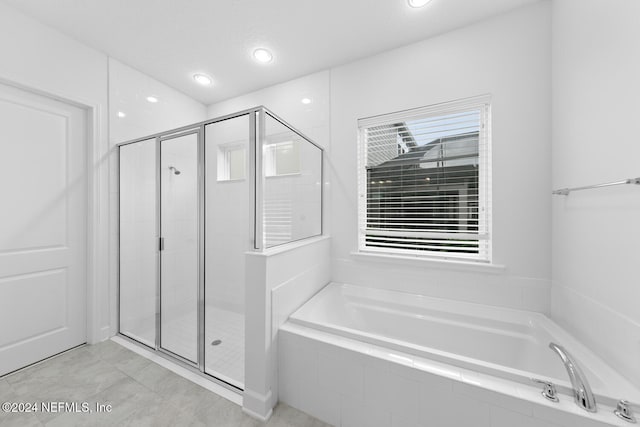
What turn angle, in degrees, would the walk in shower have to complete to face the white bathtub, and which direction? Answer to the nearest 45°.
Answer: approximately 90° to its left

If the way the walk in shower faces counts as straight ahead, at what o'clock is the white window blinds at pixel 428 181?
The white window blinds is roughly at 8 o'clock from the walk in shower.

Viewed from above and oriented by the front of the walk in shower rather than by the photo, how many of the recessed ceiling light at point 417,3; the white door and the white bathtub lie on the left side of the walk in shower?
2

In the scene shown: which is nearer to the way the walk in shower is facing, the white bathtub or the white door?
the white door

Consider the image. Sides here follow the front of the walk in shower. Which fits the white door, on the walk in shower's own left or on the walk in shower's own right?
on the walk in shower's own right

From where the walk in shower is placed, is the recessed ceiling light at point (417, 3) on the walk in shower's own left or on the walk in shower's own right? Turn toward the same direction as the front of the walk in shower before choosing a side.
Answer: on the walk in shower's own left

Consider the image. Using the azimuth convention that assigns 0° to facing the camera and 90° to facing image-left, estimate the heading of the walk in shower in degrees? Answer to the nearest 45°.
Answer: approximately 45°
